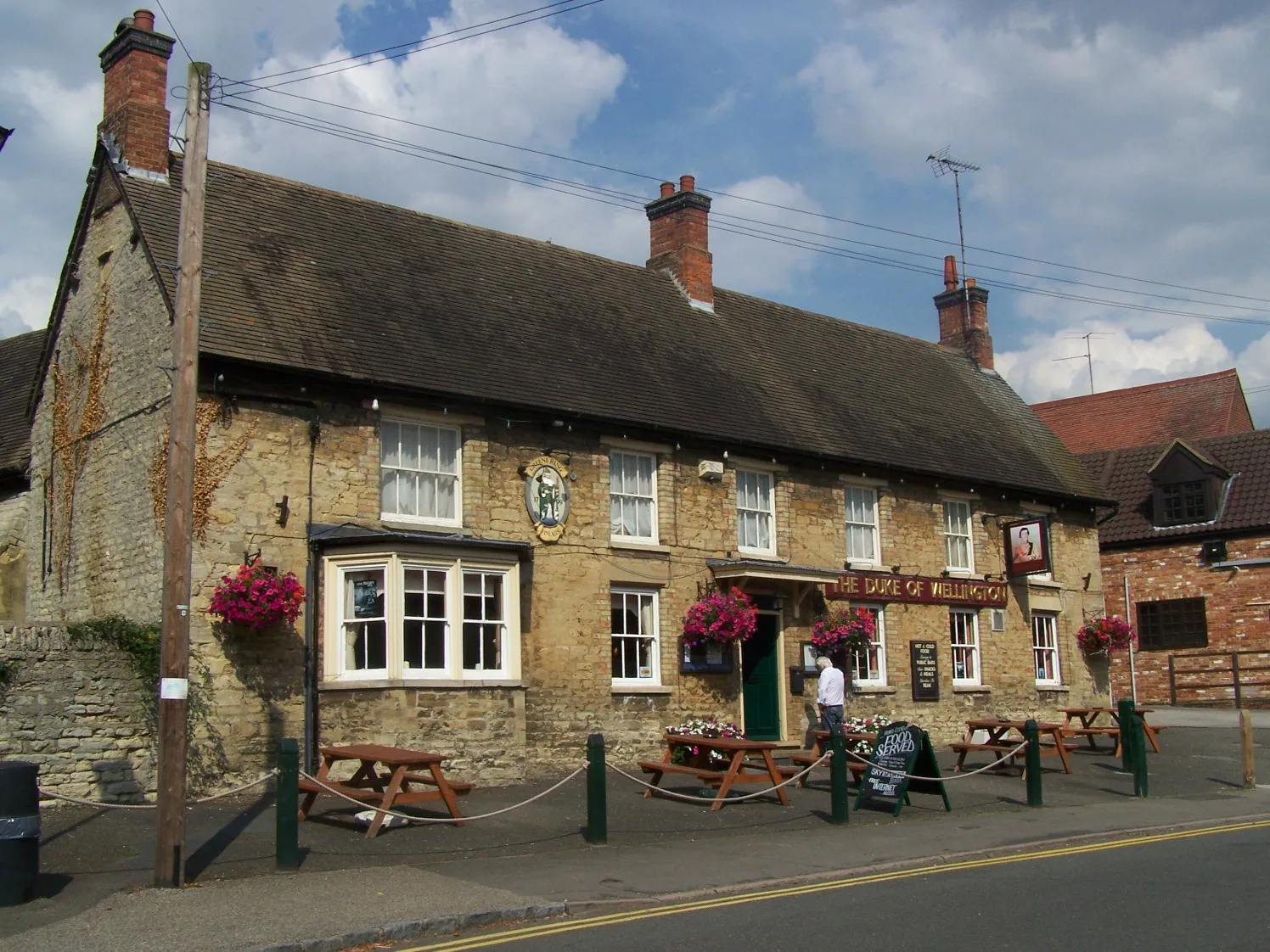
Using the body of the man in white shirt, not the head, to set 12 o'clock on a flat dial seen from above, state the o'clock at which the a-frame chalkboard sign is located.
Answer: The a-frame chalkboard sign is roughly at 7 o'clock from the man in white shirt.

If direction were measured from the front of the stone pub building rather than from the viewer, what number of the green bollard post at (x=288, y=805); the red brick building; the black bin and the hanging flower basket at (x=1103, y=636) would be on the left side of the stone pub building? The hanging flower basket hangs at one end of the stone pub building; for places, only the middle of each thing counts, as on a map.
2

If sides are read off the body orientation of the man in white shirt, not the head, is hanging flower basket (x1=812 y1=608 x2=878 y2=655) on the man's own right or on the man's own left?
on the man's own right

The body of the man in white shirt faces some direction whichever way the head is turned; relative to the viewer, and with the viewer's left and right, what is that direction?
facing away from the viewer and to the left of the viewer

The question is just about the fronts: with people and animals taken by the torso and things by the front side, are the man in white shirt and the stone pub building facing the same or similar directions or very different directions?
very different directions

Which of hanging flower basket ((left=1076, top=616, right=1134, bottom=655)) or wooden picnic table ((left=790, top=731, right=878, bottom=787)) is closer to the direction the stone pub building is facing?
the wooden picnic table

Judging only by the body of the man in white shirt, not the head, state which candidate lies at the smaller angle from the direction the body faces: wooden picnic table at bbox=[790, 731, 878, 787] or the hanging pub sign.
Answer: the hanging pub sign

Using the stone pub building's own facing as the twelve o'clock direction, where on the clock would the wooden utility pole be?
The wooden utility pole is roughly at 2 o'clock from the stone pub building.

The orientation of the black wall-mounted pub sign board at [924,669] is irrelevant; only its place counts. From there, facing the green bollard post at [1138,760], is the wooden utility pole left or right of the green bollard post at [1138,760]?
right

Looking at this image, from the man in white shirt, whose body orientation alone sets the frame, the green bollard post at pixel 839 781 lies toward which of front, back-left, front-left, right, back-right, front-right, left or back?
back-left

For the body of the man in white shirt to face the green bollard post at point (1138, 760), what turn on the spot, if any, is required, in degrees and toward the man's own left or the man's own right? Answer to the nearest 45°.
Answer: approximately 135° to the man's own right
